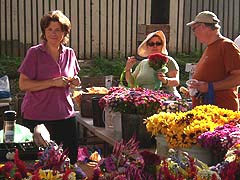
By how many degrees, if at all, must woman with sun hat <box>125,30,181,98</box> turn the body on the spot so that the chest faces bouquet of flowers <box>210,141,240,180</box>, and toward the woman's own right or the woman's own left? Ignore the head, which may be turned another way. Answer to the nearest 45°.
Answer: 0° — they already face it

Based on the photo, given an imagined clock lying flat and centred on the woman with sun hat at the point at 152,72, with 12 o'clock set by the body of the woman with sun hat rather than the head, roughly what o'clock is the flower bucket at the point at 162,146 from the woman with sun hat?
The flower bucket is roughly at 12 o'clock from the woman with sun hat.

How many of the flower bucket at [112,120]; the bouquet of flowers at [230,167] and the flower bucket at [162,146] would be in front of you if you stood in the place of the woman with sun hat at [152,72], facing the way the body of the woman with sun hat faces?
3

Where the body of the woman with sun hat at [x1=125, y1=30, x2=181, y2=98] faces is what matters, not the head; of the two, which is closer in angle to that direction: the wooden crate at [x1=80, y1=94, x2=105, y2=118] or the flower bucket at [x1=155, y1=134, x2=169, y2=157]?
the flower bucket

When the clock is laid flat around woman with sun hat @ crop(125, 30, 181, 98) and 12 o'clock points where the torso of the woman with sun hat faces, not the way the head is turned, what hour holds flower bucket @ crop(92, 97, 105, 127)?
The flower bucket is roughly at 1 o'clock from the woman with sun hat.

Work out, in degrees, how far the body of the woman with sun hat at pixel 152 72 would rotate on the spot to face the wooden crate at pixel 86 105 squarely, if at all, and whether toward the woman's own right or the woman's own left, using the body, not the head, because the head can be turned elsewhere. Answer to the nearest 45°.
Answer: approximately 45° to the woman's own right

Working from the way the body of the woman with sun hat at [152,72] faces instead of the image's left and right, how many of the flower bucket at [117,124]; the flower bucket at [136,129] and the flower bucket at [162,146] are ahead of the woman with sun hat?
3

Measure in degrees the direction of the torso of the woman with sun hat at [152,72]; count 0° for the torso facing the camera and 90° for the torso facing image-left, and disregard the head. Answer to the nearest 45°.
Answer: approximately 0°
